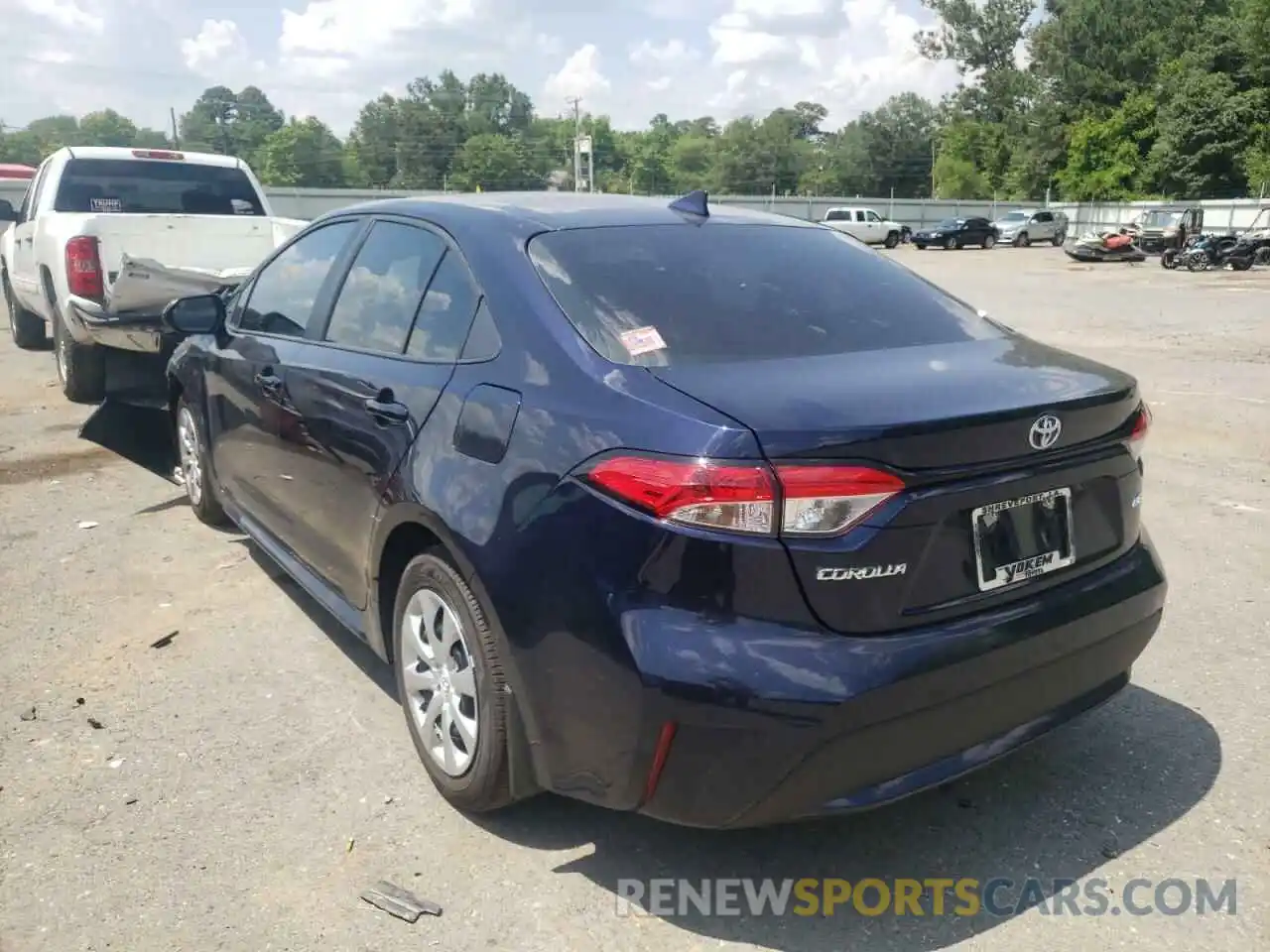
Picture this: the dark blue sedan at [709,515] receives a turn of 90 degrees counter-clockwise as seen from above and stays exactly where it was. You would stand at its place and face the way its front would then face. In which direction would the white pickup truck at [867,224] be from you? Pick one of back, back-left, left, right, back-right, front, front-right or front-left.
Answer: back-right

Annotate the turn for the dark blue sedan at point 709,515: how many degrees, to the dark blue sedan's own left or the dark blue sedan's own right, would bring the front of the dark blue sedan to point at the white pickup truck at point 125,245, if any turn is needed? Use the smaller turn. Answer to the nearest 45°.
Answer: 0° — it already faces it

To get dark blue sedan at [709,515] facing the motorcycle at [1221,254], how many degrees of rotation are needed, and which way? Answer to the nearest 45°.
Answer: approximately 90° to its right

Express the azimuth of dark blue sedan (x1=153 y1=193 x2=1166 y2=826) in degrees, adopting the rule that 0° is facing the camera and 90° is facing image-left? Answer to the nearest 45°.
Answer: approximately 135°

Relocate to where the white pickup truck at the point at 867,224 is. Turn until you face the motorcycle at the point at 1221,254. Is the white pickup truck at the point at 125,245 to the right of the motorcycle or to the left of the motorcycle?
right

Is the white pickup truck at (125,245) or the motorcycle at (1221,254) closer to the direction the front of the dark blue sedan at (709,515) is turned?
the white pickup truck

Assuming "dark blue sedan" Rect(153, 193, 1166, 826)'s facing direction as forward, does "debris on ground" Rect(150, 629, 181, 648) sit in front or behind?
in front
